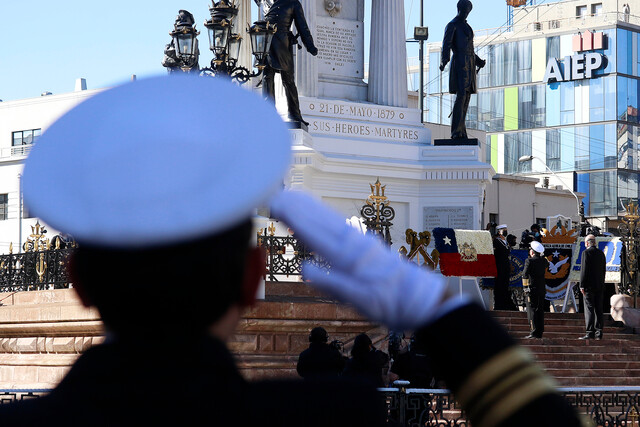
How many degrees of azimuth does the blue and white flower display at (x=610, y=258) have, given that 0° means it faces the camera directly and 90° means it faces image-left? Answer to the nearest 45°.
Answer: approximately 0°

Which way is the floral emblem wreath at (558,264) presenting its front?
toward the camera

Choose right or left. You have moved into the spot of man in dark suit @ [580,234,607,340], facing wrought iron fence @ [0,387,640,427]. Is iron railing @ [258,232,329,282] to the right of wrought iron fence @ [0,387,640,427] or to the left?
right

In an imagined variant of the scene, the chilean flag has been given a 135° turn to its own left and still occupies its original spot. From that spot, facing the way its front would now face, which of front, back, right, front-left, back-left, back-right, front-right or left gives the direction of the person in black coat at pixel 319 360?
back-right

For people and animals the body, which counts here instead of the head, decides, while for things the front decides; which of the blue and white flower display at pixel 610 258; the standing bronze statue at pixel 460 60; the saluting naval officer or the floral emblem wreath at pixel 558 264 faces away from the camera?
the saluting naval officer

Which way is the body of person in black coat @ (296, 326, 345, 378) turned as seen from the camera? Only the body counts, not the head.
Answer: away from the camera

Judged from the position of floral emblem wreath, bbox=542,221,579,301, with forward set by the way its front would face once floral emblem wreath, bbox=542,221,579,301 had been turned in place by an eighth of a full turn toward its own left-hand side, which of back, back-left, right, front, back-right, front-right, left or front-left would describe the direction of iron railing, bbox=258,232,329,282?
right

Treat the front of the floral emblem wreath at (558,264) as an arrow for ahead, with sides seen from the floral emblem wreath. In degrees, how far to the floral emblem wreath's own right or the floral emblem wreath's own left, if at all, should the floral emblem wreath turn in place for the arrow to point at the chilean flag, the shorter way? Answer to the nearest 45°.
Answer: approximately 45° to the floral emblem wreath's own right

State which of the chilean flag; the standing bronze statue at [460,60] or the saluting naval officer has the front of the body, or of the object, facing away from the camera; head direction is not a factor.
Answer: the saluting naval officer

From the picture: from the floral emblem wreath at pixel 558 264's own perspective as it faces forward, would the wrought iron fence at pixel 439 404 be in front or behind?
in front

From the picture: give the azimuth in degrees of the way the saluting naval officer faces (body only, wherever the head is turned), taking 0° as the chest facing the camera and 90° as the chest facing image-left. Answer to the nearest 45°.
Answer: approximately 180°

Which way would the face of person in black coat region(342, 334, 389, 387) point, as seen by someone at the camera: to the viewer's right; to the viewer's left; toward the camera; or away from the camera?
away from the camera

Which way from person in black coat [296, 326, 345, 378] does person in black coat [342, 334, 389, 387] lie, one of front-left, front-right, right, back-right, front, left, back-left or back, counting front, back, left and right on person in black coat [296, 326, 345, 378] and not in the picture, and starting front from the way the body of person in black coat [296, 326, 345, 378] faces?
front-right

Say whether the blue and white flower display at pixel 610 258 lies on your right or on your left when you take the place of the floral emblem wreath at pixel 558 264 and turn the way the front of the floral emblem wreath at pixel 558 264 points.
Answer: on your left

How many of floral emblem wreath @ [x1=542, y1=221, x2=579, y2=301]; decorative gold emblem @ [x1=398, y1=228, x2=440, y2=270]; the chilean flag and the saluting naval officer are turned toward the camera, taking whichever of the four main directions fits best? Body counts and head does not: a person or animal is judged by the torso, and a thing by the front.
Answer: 3

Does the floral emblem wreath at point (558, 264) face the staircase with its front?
yes

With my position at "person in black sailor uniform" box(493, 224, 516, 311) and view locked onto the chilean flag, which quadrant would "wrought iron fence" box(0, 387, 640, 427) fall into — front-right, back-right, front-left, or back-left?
front-left

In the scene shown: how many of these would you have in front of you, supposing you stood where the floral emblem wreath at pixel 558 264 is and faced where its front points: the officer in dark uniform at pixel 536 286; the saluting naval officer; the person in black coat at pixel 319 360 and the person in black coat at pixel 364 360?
4

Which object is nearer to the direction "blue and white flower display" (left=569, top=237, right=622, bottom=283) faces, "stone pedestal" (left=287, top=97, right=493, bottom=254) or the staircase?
the staircase

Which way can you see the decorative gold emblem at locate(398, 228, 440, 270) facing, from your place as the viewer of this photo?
facing the viewer

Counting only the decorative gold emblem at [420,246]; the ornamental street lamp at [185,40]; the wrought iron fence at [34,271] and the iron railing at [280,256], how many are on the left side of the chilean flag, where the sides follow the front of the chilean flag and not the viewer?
0
